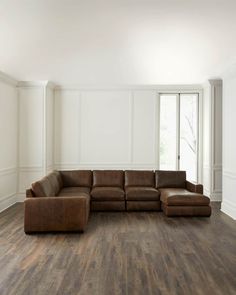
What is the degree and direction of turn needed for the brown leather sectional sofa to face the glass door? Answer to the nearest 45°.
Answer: approximately 135° to its left

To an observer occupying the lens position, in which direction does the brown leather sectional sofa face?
facing the viewer
